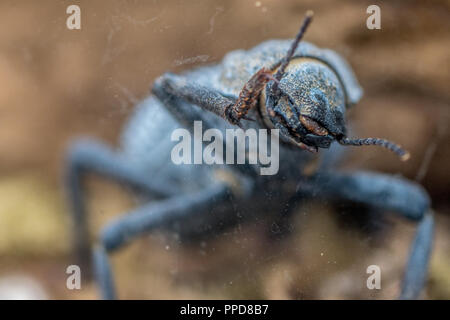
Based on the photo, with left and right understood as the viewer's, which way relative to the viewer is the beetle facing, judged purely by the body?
facing the viewer and to the right of the viewer
